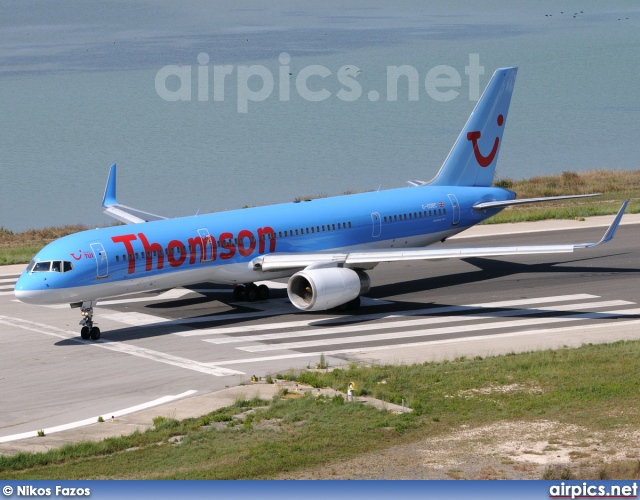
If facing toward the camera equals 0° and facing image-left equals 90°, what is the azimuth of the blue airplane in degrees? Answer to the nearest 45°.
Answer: approximately 45°
